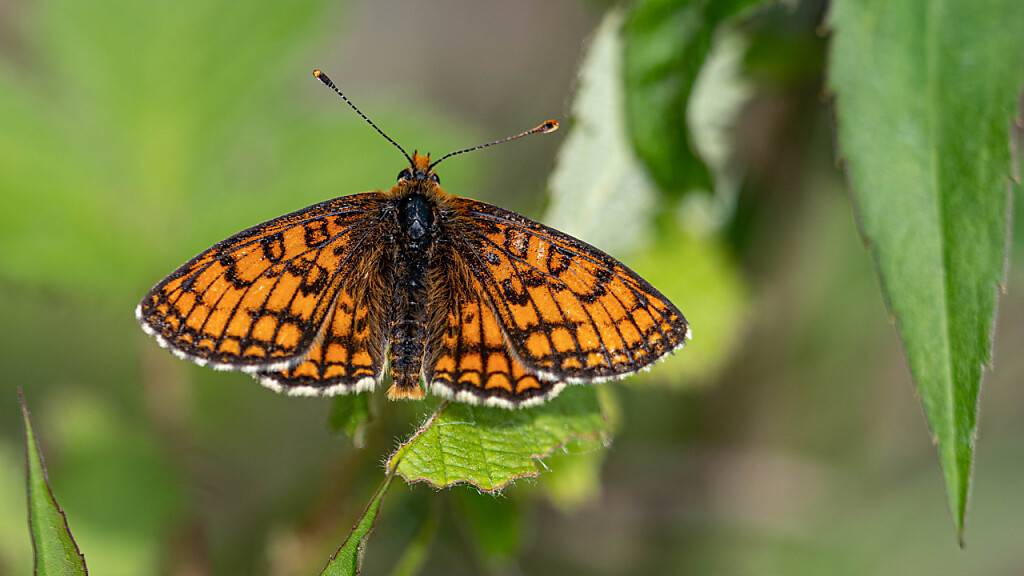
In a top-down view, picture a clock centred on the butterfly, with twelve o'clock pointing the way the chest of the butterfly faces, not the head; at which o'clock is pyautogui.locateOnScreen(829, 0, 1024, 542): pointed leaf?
The pointed leaf is roughly at 4 o'clock from the butterfly.

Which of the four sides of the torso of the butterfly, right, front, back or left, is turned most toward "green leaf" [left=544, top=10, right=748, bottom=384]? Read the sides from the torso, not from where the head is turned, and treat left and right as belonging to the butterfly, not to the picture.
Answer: right

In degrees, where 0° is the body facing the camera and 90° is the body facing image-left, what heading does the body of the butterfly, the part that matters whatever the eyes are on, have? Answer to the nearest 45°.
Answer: approximately 180°

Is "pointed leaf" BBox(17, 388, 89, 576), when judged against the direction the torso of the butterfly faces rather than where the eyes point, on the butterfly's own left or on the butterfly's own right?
on the butterfly's own left
